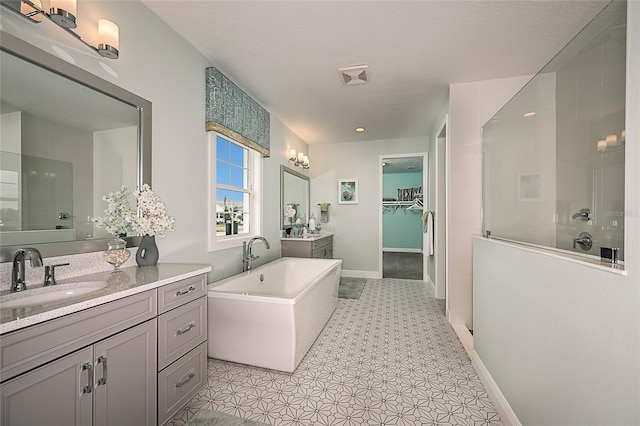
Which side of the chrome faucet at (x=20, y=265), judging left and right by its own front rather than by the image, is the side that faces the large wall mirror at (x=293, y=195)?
left

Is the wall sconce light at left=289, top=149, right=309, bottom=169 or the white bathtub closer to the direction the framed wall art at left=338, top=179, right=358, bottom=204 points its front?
the white bathtub

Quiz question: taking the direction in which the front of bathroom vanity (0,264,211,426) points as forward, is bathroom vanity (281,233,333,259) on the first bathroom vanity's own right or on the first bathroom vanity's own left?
on the first bathroom vanity's own left

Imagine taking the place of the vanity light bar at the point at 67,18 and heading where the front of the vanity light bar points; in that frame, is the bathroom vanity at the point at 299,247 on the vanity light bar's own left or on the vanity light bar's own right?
on the vanity light bar's own left

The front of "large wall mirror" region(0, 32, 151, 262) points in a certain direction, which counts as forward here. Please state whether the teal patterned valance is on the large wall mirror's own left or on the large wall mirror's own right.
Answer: on the large wall mirror's own left

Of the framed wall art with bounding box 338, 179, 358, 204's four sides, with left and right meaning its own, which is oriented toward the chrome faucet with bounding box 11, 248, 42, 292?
front

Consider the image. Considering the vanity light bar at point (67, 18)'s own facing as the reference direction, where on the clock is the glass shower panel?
The glass shower panel is roughly at 12 o'clock from the vanity light bar.

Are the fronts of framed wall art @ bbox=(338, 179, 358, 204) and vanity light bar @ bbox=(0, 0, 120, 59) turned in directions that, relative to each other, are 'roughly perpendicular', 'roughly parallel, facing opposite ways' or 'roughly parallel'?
roughly perpendicular

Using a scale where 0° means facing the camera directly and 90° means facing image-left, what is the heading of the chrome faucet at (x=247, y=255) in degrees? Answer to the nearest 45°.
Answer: approximately 270°

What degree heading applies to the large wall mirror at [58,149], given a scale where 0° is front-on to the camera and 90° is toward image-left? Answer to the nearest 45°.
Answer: approximately 315°

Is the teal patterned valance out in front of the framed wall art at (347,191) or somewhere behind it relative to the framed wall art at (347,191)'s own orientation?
in front

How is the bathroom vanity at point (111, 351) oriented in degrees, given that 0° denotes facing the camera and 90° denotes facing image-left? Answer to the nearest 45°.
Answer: approximately 315°

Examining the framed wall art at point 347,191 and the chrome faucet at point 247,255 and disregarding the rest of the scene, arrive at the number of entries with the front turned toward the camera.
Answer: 1
